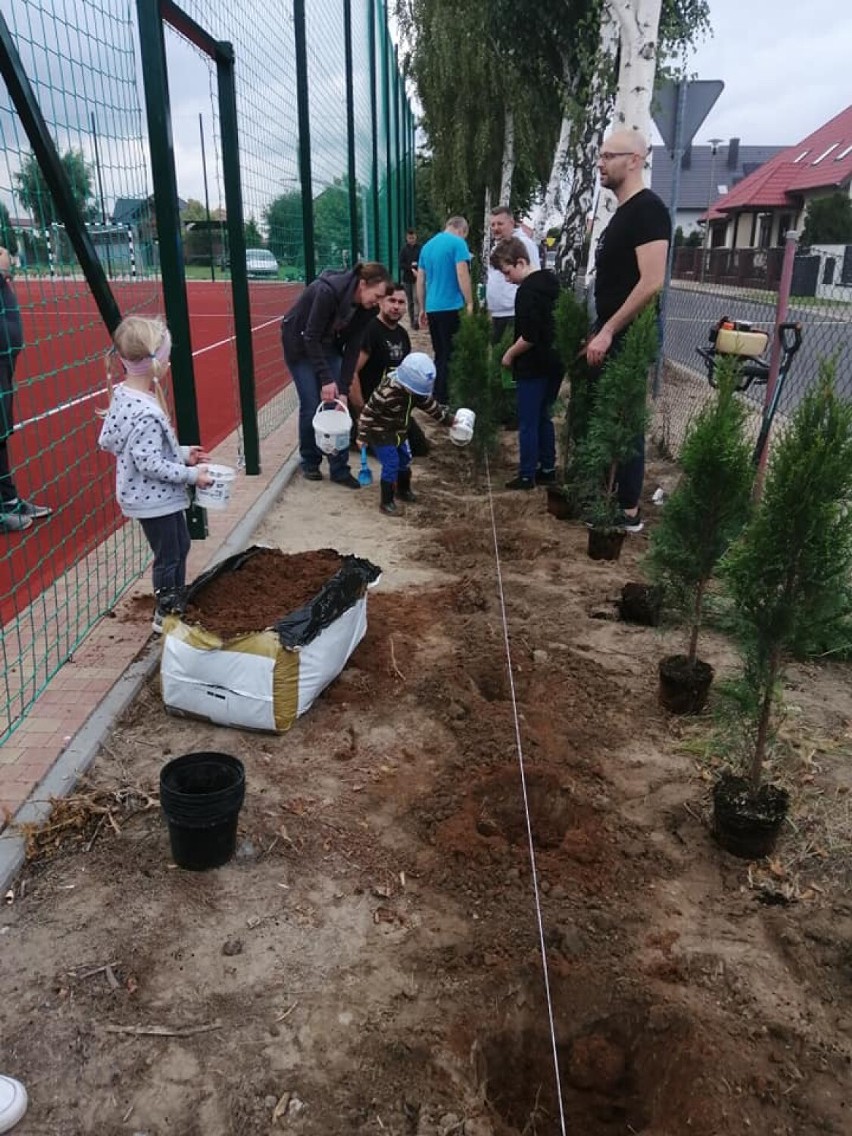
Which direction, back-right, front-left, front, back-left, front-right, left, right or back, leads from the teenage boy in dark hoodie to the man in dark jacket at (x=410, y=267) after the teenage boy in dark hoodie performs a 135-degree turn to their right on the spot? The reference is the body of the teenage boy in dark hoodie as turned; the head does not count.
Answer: front-left

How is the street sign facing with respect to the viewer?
away from the camera

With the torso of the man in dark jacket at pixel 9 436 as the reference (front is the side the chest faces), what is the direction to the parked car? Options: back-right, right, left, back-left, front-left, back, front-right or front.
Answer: front-left

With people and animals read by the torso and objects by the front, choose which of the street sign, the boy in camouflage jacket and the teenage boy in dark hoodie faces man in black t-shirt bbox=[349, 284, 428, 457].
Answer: the teenage boy in dark hoodie

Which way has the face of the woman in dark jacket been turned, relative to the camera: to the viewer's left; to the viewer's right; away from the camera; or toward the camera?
to the viewer's right

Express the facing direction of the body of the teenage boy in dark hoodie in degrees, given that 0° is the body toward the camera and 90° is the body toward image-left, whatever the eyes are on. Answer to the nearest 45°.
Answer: approximately 90°

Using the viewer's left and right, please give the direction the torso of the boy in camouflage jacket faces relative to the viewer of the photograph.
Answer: facing the viewer and to the right of the viewer

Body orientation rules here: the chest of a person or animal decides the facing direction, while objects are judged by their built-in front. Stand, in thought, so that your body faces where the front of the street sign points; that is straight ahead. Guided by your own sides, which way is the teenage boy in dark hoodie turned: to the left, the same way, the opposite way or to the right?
to the left

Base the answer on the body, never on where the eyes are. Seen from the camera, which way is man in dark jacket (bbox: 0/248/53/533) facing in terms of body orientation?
to the viewer's right

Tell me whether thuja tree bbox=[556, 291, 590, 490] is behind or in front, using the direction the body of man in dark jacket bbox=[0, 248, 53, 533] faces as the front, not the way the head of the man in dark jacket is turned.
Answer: in front

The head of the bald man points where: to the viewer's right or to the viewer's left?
to the viewer's left

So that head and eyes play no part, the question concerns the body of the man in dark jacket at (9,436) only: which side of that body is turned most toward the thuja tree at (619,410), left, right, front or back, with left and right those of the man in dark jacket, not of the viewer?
front

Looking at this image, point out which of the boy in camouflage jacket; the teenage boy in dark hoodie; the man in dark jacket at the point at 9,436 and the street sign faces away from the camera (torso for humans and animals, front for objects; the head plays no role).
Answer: the street sign

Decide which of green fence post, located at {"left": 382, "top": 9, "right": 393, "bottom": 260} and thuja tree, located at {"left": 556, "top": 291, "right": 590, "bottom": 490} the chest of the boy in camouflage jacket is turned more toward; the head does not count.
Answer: the thuja tree

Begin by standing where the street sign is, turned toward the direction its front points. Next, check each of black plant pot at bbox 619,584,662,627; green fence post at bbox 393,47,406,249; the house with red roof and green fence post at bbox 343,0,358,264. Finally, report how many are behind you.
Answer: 1
